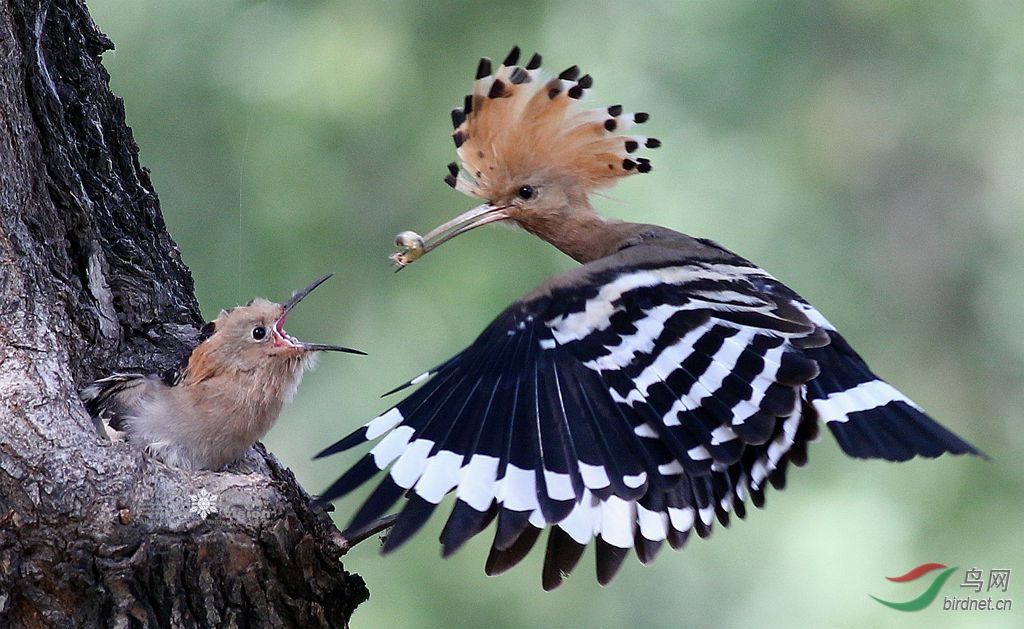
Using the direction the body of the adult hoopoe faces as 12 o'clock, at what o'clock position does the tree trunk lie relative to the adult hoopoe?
The tree trunk is roughly at 11 o'clock from the adult hoopoe.

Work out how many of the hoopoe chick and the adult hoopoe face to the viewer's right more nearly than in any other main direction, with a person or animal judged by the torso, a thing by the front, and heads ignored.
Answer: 1

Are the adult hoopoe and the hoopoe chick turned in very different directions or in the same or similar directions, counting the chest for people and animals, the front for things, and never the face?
very different directions

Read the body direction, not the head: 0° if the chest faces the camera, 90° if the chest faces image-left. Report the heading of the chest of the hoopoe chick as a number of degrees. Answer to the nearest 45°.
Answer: approximately 270°

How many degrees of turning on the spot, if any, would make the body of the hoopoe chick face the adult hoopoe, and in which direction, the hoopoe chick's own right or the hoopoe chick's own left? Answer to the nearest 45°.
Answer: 0° — it already faces it

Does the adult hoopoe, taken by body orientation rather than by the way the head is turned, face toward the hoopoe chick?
yes

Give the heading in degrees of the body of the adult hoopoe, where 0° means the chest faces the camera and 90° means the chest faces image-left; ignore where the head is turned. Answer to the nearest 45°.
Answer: approximately 90°
